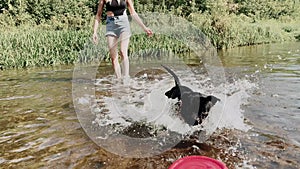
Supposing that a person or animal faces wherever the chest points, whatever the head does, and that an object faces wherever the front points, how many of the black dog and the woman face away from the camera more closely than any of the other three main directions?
0

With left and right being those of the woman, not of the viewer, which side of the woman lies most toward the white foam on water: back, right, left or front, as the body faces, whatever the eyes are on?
front

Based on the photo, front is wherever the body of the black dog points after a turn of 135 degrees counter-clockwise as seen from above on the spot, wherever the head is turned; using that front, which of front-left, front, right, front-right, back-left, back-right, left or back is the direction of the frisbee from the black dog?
back

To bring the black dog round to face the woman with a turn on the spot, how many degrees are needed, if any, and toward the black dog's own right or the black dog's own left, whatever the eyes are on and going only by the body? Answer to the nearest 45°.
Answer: approximately 180°

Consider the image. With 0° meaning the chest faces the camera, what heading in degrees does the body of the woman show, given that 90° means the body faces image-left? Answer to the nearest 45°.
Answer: approximately 0°

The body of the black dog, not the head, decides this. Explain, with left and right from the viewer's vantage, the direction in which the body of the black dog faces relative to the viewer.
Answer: facing the viewer and to the right of the viewer

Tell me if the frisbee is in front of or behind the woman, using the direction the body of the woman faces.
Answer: in front

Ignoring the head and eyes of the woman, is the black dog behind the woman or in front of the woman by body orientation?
in front
